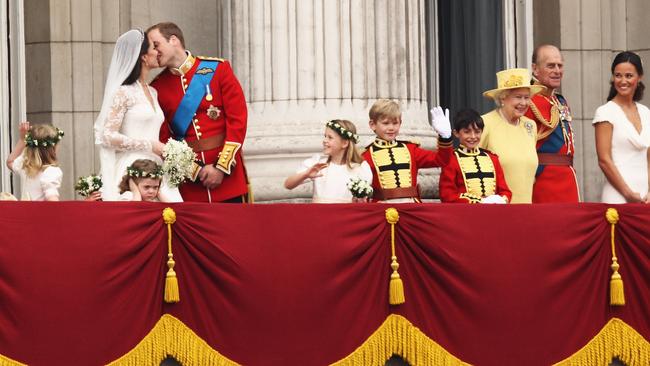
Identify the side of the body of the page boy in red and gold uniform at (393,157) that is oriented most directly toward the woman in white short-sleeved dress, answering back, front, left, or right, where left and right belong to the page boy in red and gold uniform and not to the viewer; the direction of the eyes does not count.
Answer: left

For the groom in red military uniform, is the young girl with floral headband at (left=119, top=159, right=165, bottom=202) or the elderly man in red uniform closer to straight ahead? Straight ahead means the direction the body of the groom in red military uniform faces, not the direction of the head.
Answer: the young girl with floral headband

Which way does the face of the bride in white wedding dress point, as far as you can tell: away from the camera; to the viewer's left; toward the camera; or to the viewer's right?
to the viewer's right

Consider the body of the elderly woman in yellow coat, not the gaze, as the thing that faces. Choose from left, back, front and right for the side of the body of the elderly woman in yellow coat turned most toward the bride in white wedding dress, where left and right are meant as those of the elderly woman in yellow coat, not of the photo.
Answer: right

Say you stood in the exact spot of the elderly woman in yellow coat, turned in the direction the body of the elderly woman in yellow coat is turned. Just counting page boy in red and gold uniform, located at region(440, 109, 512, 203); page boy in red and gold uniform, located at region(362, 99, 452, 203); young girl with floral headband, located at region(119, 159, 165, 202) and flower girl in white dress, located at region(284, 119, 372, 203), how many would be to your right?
4

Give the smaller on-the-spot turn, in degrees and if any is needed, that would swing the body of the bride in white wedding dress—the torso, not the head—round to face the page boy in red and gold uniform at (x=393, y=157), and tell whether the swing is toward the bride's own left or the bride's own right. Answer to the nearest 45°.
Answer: approximately 45° to the bride's own left

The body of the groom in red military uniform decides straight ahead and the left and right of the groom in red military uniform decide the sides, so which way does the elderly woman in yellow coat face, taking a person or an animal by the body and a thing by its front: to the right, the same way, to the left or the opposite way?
to the left
